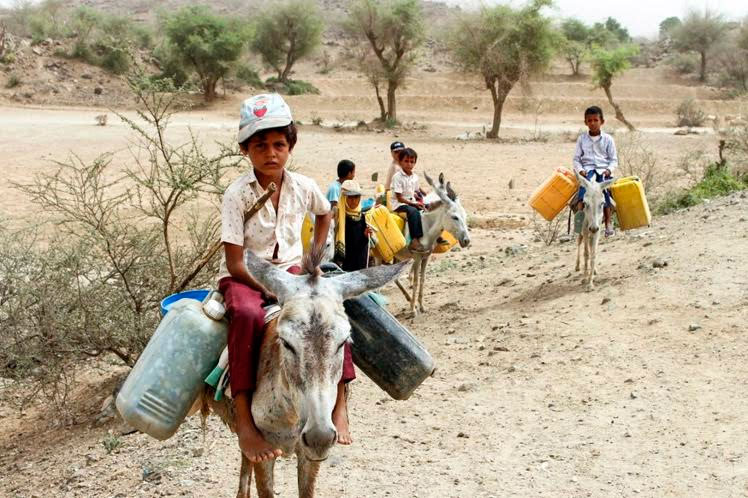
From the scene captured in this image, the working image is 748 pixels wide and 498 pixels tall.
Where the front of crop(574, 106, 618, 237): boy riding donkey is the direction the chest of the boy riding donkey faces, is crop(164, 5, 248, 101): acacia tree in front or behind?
behind

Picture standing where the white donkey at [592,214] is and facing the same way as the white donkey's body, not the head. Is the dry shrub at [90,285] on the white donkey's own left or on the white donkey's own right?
on the white donkey's own right

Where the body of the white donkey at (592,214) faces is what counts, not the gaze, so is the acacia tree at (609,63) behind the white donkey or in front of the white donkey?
behind

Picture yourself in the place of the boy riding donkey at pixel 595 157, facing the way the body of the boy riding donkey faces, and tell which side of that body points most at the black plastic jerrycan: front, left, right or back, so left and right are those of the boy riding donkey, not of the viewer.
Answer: front

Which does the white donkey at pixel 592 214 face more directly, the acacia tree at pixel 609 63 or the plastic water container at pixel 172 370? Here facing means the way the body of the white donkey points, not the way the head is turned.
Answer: the plastic water container

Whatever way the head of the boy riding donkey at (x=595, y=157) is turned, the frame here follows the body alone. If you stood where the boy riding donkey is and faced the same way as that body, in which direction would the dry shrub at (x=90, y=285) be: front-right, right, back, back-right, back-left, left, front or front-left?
front-right

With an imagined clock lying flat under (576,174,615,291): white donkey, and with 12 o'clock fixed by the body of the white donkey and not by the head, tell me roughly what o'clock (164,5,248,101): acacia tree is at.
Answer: The acacia tree is roughly at 5 o'clock from the white donkey.

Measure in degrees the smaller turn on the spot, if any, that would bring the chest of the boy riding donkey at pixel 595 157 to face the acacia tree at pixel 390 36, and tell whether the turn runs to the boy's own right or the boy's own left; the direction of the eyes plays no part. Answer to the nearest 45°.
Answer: approximately 180°

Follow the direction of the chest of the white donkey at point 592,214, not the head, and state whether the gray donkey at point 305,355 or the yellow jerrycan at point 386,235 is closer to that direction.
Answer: the gray donkey

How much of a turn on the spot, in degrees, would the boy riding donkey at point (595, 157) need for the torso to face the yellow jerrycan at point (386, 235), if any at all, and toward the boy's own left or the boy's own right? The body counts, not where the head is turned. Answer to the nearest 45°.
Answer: approximately 45° to the boy's own right

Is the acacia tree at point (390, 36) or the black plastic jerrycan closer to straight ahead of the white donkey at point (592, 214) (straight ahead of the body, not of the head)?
the black plastic jerrycan

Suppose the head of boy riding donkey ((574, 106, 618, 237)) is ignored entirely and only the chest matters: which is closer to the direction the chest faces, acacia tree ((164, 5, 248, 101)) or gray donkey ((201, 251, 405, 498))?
the gray donkey
